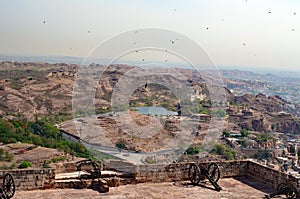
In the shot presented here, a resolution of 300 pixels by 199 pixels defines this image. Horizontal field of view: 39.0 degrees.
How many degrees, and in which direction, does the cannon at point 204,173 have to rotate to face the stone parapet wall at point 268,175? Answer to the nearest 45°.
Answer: approximately 135° to its right

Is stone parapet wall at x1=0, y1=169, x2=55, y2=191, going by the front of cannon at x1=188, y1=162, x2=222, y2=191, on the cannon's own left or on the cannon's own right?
on the cannon's own left

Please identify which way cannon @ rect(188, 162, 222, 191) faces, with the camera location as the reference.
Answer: facing away from the viewer and to the left of the viewer

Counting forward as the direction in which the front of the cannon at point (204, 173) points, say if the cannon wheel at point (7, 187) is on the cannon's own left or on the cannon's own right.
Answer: on the cannon's own left

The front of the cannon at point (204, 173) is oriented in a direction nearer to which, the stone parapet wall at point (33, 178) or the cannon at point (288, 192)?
the stone parapet wall
